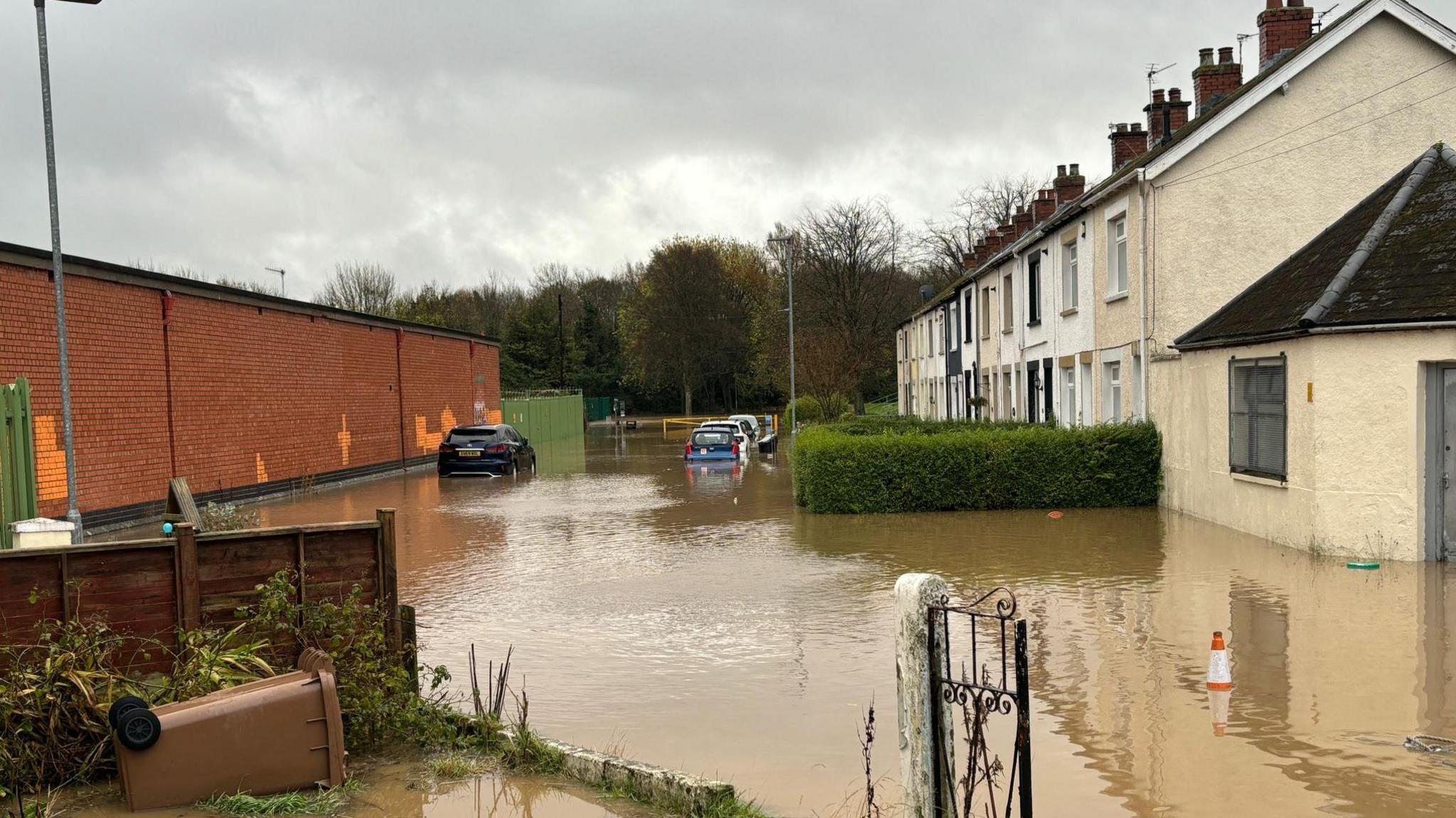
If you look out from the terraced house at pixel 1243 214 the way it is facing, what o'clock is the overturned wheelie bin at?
The overturned wheelie bin is roughly at 11 o'clock from the terraced house.

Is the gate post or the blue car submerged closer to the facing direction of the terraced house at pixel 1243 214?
the gate post

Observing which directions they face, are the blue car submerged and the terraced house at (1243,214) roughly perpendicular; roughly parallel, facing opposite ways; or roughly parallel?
roughly perpendicular

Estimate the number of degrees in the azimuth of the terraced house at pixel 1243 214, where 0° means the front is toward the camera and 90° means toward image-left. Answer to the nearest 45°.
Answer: approximately 45°
